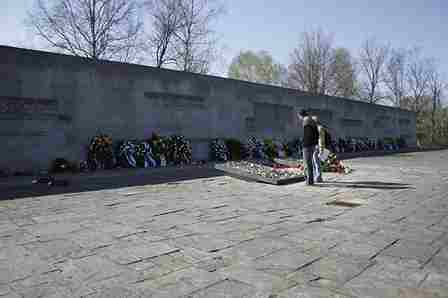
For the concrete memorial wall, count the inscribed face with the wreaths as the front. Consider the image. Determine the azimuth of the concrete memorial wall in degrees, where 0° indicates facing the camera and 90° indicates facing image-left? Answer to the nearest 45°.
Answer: approximately 315°

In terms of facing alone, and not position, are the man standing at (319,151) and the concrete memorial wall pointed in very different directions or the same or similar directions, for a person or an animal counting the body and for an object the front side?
very different directions

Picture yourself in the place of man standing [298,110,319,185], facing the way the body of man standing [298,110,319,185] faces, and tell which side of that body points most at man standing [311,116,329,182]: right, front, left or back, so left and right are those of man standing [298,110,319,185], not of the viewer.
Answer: right

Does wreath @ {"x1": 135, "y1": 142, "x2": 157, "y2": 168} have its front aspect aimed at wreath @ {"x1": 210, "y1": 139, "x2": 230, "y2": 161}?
no

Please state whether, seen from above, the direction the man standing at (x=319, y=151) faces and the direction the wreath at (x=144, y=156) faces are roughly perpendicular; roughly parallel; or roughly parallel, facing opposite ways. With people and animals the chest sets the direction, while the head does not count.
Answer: roughly parallel, facing opposite ways

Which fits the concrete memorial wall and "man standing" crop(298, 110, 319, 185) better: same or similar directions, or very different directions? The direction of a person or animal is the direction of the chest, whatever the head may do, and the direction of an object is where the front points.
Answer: very different directions

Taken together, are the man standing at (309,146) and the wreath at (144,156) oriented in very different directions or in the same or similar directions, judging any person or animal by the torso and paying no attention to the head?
very different directions

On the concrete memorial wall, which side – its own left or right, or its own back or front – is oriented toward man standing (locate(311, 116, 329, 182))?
front

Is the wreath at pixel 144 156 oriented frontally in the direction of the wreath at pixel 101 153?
no

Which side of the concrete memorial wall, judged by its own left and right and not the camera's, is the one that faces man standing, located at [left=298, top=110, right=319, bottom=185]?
front

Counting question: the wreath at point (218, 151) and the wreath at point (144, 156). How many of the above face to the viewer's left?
0

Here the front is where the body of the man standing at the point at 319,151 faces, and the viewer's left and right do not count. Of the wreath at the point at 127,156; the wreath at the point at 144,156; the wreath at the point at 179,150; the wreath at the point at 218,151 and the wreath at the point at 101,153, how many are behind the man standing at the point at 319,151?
0

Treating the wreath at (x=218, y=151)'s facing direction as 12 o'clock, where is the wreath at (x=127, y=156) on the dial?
the wreath at (x=127, y=156) is roughly at 3 o'clock from the wreath at (x=218, y=151).
